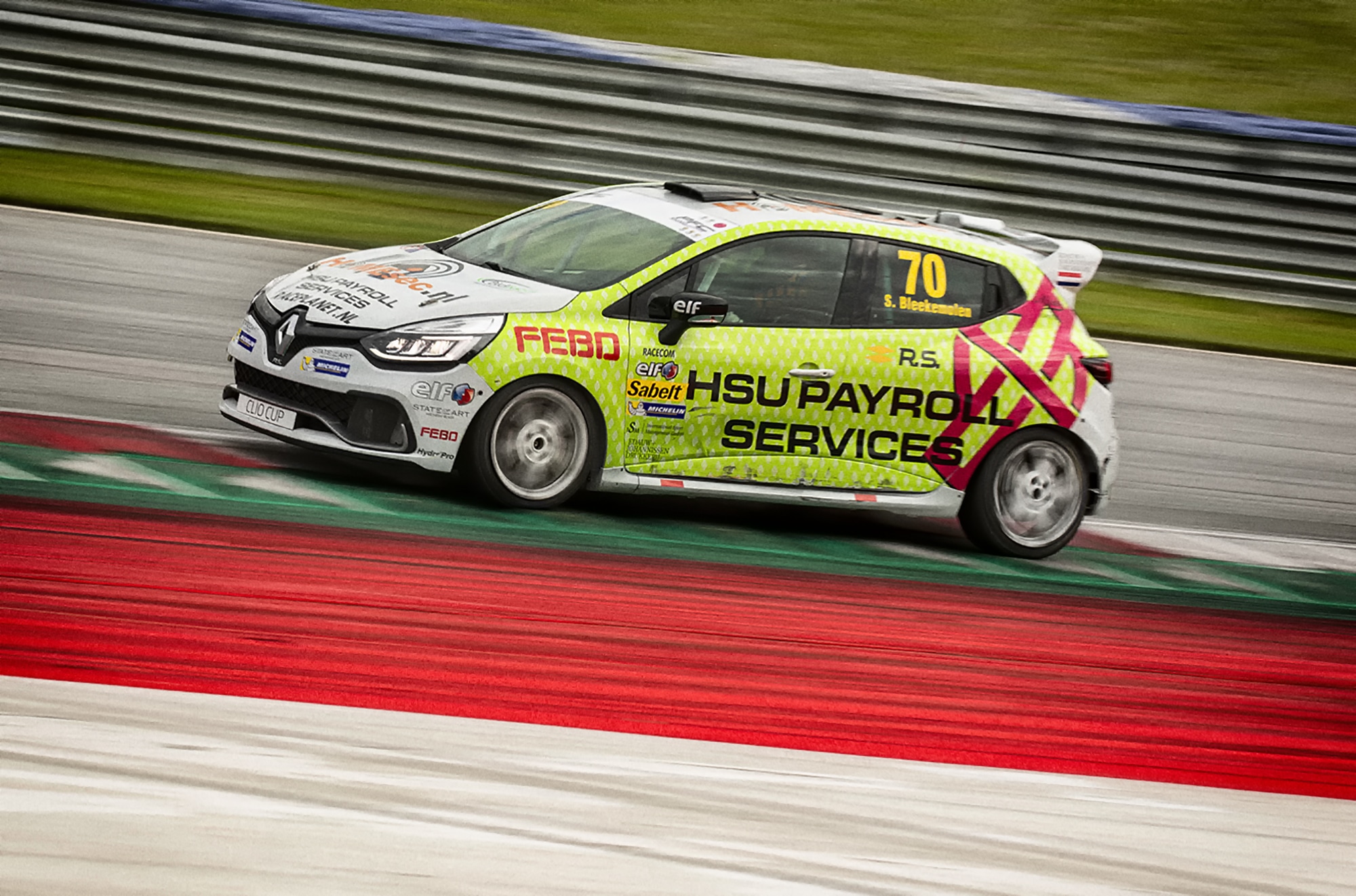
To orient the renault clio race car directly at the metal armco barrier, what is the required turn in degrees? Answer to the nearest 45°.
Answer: approximately 135° to its right
